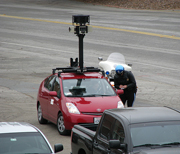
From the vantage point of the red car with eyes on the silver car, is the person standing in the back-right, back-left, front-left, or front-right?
back-left

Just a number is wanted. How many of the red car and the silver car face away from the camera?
0

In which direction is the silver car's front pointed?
toward the camera

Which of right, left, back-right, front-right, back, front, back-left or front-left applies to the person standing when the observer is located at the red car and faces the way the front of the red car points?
left

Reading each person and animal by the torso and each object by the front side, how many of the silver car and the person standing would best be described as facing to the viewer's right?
0

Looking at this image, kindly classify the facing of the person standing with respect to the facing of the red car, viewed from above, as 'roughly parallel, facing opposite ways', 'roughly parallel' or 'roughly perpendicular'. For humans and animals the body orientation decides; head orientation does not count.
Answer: roughly perpendicular

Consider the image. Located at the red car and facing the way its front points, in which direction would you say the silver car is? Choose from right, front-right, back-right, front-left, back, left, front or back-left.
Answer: front-right

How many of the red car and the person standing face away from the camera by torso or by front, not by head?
0

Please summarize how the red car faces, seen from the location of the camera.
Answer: facing the viewer and to the right of the viewer

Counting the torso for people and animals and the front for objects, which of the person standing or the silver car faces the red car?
the person standing

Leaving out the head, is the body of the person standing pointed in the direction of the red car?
yes
